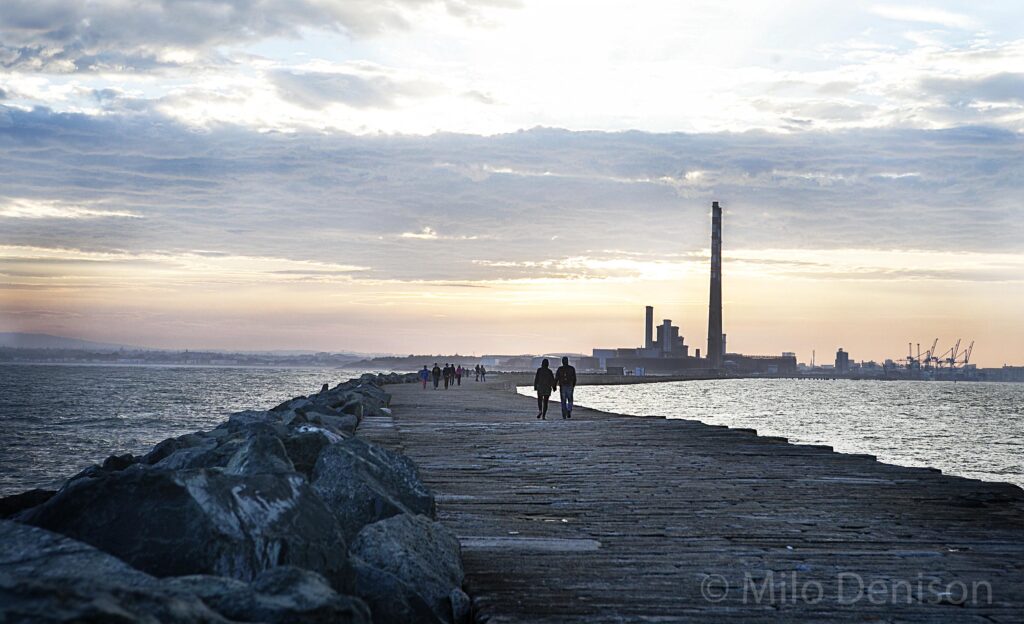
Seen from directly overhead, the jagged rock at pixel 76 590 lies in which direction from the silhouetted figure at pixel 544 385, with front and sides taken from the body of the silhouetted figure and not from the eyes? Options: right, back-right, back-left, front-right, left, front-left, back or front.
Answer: back

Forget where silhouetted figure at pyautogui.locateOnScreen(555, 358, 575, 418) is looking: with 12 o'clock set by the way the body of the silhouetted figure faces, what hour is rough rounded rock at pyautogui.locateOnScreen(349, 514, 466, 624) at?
The rough rounded rock is roughly at 6 o'clock from the silhouetted figure.

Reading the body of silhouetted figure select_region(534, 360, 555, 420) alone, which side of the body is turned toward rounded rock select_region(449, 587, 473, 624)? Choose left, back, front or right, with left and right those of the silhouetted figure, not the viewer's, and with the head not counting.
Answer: back

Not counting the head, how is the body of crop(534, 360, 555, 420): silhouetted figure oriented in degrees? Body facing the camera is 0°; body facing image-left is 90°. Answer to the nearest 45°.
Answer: approximately 180°

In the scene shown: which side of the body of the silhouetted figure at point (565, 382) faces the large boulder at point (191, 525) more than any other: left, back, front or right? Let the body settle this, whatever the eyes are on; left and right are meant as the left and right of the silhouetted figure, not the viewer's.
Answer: back

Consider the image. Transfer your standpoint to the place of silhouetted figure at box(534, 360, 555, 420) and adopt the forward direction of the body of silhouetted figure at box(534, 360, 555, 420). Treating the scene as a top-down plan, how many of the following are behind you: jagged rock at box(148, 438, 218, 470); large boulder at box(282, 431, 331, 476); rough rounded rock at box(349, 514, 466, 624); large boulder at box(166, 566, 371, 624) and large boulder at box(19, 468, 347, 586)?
5

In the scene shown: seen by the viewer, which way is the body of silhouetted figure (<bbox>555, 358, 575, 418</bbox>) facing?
away from the camera

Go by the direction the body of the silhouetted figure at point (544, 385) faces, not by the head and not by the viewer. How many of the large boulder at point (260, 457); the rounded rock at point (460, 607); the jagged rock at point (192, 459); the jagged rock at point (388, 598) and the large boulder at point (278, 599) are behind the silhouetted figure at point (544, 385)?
5

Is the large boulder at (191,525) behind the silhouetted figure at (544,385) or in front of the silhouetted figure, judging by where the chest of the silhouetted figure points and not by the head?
behind

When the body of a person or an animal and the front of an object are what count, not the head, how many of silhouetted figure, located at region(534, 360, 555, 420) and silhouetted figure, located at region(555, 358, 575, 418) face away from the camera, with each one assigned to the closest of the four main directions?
2

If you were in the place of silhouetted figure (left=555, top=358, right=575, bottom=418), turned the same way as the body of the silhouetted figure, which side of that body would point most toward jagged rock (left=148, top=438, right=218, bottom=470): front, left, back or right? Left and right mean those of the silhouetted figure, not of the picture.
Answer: back

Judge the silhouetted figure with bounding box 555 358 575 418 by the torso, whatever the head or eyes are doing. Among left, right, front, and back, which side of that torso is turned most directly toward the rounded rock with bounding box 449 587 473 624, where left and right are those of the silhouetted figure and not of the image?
back

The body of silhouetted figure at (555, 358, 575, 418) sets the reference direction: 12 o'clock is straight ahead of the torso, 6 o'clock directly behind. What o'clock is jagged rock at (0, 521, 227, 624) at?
The jagged rock is roughly at 6 o'clock from the silhouetted figure.

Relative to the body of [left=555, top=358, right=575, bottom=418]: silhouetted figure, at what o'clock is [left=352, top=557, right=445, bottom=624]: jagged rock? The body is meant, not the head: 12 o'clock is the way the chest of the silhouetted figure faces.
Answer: The jagged rock is roughly at 6 o'clock from the silhouetted figure.

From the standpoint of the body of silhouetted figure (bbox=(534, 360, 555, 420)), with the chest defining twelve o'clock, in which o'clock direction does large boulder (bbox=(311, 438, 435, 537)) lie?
The large boulder is roughly at 6 o'clock from the silhouetted figure.
